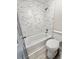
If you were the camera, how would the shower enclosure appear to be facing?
facing the viewer and to the right of the viewer
